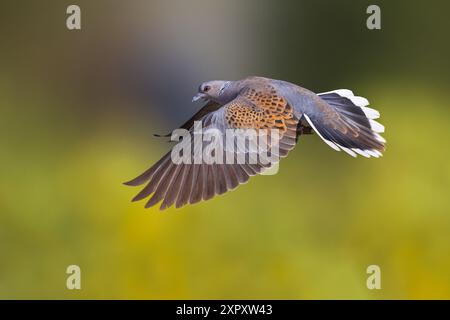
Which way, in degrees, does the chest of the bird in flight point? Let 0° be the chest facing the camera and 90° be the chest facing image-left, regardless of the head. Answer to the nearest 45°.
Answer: approximately 90°
